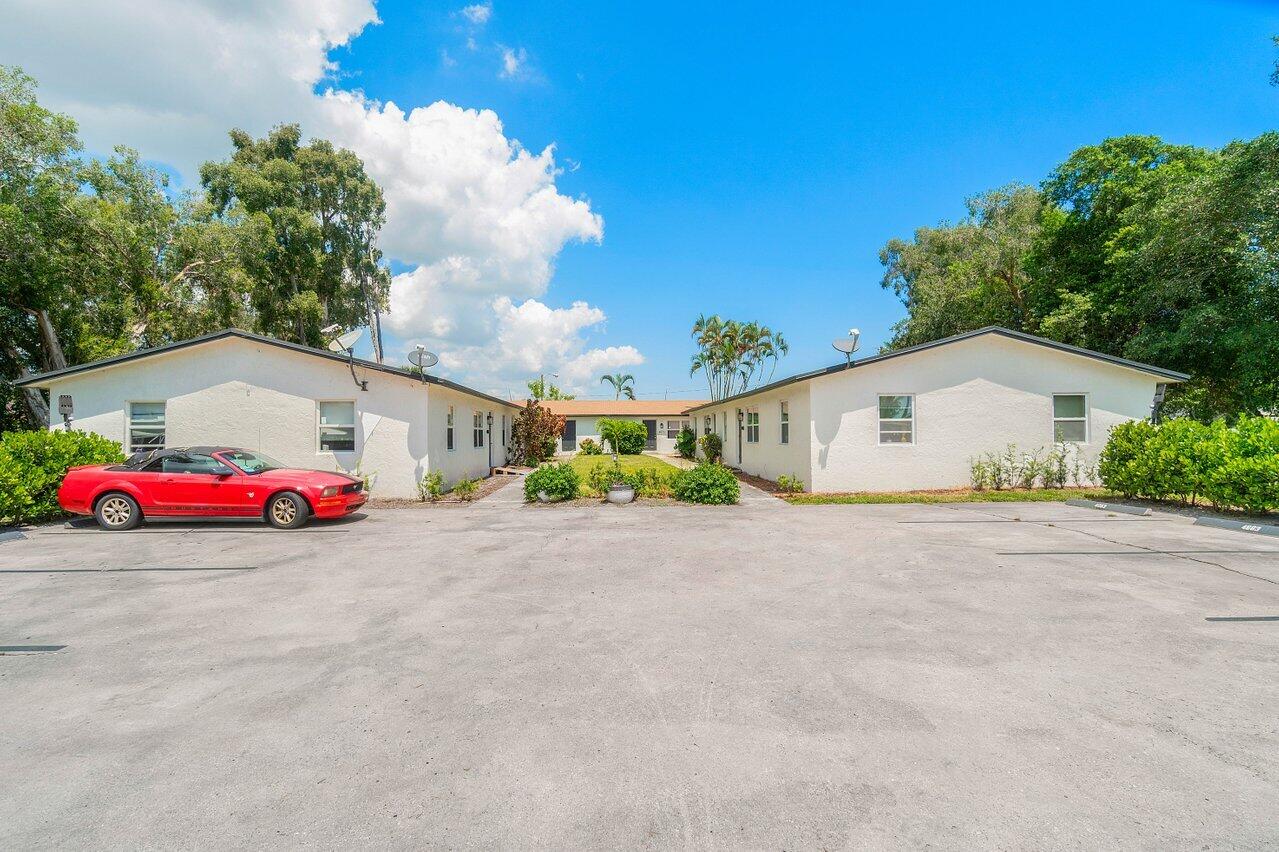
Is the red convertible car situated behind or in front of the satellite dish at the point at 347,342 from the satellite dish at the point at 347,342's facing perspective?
in front

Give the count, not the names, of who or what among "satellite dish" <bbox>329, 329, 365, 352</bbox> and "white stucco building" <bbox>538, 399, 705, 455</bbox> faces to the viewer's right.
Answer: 0

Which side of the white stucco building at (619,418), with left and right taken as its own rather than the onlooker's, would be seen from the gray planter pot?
front

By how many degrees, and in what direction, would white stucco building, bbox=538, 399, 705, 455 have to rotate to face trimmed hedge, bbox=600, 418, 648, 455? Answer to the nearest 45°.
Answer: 0° — it already faces it

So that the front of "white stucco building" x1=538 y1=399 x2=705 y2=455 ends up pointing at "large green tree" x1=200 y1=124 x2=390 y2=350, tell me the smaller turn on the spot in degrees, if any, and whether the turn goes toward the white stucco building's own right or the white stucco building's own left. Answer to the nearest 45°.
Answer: approximately 45° to the white stucco building's own right

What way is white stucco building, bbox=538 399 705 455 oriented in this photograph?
toward the camera

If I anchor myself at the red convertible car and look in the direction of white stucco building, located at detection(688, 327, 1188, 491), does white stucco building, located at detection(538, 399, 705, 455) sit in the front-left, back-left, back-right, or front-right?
front-left

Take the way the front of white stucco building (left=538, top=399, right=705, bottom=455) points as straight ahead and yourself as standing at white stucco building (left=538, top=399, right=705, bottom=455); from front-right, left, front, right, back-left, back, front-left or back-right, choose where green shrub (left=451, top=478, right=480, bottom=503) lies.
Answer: front

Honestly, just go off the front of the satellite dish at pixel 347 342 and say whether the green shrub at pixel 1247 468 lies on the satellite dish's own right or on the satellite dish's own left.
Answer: on the satellite dish's own left

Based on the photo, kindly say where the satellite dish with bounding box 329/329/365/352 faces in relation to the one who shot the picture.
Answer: facing the viewer and to the left of the viewer

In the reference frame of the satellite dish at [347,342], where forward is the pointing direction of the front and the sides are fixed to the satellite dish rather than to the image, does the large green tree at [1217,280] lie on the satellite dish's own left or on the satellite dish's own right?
on the satellite dish's own left

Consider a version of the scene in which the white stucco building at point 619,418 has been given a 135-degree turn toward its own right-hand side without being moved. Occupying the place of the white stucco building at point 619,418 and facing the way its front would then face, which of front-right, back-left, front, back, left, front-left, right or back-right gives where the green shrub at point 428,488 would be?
back-left

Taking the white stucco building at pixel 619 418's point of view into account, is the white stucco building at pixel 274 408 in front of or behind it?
in front
